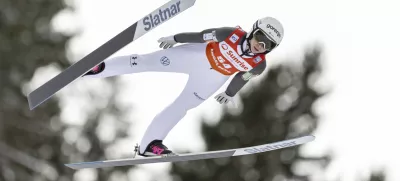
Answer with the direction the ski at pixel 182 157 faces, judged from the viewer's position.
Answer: facing to the right of the viewer
